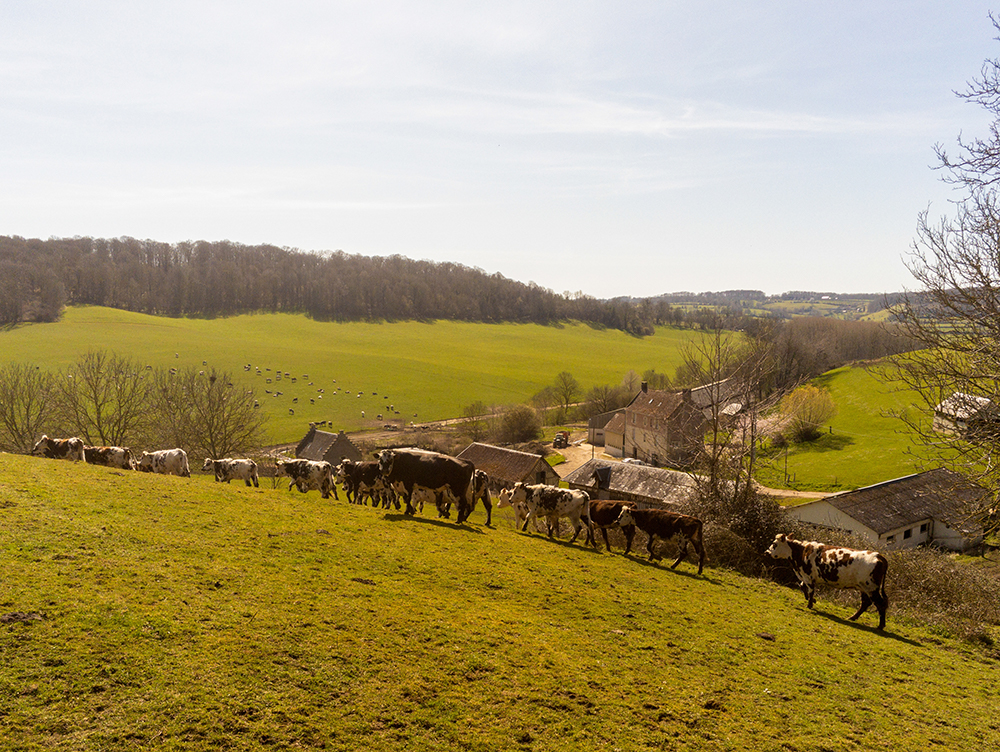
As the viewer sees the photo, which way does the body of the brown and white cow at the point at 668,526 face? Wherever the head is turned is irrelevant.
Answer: to the viewer's left

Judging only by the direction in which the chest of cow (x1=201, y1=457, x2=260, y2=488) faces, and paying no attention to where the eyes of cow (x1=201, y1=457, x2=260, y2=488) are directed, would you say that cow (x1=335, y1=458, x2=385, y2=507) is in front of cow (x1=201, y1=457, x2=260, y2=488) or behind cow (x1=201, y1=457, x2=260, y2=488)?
behind

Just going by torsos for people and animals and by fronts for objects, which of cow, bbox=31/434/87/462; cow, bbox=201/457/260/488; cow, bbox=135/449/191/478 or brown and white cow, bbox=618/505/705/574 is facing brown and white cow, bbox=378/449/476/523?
brown and white cow, bbox=618/505/705/574

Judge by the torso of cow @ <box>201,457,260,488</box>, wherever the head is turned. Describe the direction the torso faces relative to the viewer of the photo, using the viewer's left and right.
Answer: facing to the left of the viewer

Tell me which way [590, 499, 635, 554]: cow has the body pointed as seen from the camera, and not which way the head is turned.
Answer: to the viewer's left

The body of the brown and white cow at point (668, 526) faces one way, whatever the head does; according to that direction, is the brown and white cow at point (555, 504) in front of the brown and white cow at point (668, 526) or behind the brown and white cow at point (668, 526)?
in front

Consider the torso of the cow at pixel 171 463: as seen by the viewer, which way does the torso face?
to the viewer's left

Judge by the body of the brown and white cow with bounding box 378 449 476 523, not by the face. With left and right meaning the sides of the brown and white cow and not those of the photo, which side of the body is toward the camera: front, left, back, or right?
left

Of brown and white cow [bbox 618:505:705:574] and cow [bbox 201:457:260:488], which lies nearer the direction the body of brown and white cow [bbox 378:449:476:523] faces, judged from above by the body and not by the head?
the cow

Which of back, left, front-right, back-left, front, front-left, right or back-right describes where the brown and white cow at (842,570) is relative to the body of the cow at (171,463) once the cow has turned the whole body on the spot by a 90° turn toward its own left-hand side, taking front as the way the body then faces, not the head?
front-left

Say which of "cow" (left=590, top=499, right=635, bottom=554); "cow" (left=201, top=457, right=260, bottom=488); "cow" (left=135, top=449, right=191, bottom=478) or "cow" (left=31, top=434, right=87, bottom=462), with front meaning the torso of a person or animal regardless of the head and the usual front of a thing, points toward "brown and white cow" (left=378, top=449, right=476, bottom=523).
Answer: "cow" (left=590, top=499, right=635, bottom=554)

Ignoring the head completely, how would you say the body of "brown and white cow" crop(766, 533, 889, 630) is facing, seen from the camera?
to the viewer's left

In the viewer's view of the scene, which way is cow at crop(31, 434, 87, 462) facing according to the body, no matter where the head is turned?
to the viewer's left

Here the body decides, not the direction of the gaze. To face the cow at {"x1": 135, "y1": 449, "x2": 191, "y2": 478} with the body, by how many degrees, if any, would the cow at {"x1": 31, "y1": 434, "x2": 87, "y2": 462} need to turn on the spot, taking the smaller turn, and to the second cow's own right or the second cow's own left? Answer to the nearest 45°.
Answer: approximately 135° to the second cow's own left
